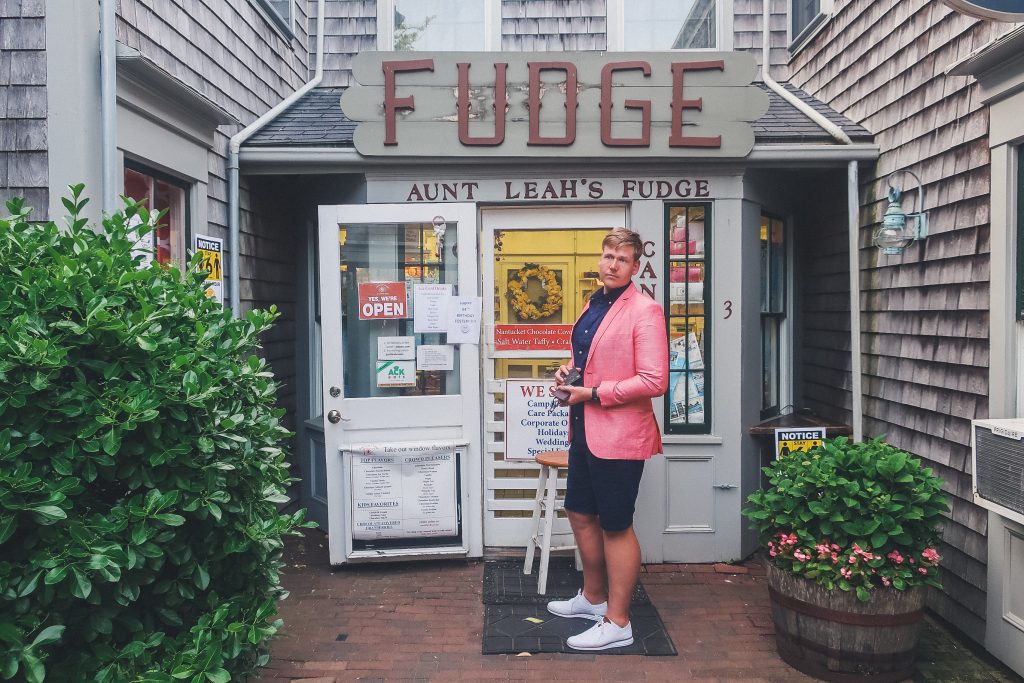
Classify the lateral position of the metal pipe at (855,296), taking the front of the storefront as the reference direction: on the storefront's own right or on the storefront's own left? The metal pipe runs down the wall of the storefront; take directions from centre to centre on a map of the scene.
on the storefront's own left

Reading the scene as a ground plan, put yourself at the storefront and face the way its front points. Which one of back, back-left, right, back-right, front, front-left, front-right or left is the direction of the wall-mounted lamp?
left

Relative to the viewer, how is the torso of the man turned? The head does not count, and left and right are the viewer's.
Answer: facing the viewer and to the left of the viewer

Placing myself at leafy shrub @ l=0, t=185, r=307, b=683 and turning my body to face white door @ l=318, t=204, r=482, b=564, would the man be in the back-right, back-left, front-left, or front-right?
front-right

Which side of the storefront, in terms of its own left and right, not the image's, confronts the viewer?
front

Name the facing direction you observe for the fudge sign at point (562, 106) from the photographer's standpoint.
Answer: facing the viewer

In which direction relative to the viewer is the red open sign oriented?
toward the camera

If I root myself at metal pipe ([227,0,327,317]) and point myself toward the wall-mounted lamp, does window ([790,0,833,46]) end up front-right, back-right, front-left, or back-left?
front-left

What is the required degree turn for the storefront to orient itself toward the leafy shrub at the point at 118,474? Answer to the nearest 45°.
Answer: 0° — it already faces it

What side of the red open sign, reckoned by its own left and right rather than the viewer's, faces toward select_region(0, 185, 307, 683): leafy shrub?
front

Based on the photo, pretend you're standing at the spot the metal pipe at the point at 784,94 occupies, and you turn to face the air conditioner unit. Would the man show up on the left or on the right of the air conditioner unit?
right

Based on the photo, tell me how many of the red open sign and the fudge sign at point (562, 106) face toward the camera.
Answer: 2
